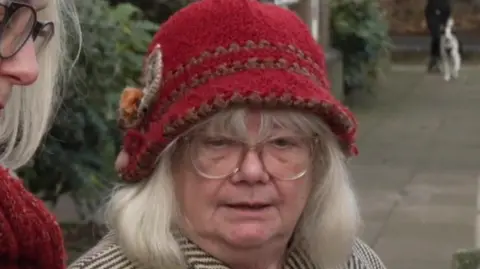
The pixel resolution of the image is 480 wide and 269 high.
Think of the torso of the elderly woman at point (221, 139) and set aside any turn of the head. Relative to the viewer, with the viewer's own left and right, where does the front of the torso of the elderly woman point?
facing the viewer

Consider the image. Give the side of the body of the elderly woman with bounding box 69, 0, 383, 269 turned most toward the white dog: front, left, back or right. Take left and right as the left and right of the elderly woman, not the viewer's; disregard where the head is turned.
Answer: back

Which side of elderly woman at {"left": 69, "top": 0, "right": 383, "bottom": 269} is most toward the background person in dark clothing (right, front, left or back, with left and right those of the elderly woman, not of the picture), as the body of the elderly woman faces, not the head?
back
